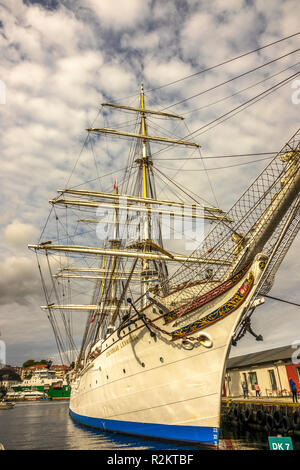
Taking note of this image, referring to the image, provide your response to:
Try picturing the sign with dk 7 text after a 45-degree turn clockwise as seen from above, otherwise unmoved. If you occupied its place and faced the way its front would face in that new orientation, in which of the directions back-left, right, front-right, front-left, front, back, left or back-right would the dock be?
back-right

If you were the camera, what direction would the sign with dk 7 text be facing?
facing the viewer

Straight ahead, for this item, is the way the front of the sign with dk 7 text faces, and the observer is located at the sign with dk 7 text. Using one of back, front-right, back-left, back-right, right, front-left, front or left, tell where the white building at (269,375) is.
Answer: back
